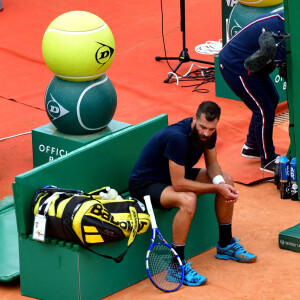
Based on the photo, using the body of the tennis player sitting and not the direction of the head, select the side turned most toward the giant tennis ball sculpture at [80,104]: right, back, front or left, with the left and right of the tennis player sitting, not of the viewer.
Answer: back

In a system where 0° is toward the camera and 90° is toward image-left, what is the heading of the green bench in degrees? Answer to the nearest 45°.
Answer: approximately 315°

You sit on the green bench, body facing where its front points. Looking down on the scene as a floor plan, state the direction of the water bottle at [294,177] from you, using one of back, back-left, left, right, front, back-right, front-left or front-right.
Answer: left

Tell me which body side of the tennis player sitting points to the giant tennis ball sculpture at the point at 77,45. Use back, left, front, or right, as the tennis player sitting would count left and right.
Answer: back

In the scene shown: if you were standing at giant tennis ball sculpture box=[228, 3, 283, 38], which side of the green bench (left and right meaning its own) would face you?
left

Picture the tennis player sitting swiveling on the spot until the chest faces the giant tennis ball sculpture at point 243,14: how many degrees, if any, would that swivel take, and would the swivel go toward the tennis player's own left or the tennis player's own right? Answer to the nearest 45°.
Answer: approximately 135° to the tennis player's own left

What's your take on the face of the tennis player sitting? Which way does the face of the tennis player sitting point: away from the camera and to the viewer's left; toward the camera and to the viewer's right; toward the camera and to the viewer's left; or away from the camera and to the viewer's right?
toward the camera and to the viewer's right

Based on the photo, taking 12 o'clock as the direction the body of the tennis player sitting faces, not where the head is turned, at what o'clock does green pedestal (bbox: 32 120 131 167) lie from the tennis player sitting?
The green pedestal is roughly at 6 o'clock from the tennis player sitting.

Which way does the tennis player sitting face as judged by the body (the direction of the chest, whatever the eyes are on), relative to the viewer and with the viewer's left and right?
facing the viewer and to the right of the viewer

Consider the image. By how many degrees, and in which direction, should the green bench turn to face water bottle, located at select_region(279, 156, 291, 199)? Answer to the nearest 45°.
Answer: approximately 90° to its left
